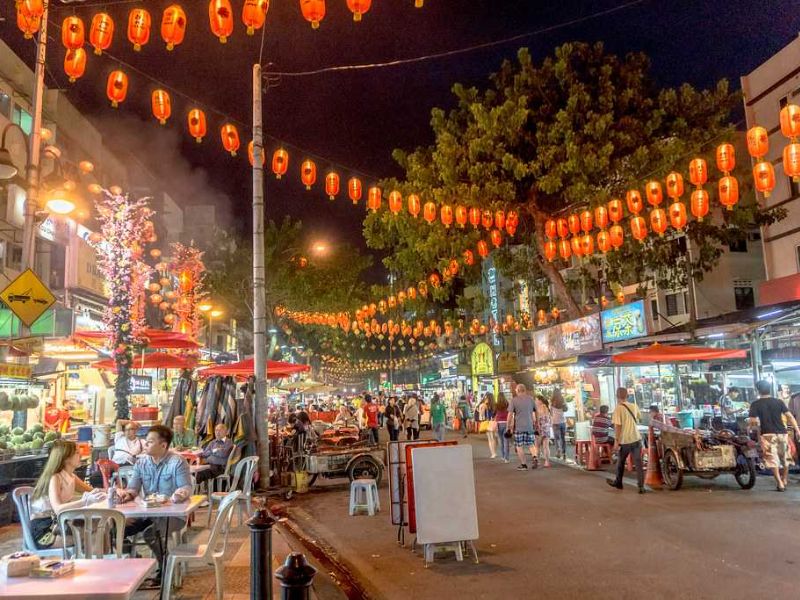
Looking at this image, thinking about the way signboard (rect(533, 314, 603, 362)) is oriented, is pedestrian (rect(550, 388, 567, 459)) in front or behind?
in front

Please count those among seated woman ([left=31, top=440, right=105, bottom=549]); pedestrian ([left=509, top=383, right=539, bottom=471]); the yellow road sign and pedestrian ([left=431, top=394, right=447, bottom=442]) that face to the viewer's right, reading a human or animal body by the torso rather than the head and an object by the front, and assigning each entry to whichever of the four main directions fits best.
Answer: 1

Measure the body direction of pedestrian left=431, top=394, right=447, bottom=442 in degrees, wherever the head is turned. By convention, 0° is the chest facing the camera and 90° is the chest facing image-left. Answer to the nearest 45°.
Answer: approximately 180°

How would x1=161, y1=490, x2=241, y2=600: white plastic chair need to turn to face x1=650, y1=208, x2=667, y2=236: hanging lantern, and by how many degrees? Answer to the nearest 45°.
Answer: approximately 135° to its right

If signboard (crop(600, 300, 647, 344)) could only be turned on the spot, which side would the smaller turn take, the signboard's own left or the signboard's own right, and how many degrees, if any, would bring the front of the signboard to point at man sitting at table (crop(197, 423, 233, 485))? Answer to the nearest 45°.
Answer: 0° — it already faces them

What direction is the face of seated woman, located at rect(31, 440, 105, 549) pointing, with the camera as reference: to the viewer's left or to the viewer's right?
to the viewer's right

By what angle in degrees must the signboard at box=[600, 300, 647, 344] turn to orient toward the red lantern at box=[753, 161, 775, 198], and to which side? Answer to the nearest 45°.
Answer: approximately 90° to its left

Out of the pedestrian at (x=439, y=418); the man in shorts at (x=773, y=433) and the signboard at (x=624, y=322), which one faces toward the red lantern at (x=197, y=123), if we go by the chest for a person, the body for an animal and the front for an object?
the signboard

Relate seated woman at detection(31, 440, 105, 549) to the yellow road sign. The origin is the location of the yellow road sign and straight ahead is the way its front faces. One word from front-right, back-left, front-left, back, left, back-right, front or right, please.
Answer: front

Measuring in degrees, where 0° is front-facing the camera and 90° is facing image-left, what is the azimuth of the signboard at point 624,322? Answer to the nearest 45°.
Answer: approximately 45°

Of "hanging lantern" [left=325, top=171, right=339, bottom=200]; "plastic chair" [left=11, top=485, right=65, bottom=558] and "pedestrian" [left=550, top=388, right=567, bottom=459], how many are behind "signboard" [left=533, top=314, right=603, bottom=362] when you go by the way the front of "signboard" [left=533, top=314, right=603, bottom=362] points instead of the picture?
0
